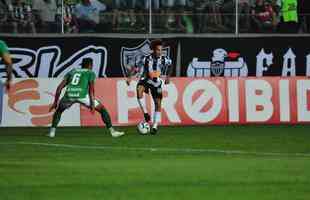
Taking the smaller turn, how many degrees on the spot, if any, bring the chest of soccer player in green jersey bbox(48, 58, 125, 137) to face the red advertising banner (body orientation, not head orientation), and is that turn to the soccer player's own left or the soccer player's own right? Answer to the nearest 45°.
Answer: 0° — they already face it

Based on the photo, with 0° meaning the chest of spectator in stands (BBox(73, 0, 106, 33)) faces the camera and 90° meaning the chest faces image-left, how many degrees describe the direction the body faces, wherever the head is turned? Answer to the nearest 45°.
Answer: approximately 0°

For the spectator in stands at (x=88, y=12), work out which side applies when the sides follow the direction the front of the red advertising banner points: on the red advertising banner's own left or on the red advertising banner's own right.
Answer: on the red advertising banner's own right

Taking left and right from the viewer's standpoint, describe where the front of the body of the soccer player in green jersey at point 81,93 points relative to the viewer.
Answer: facing away from the viewer and to the right of the viewer
